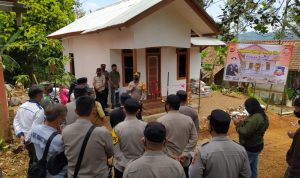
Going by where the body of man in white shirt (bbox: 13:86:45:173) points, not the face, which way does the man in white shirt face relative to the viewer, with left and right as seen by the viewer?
facing away from the viewer and to the right of the viewer

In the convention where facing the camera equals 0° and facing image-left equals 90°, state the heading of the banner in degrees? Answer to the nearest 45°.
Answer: approximately 0°

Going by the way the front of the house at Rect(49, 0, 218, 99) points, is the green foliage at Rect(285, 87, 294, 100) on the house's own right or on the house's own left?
on the house's own left

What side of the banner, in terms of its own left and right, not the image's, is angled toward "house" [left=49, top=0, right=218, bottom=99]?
right

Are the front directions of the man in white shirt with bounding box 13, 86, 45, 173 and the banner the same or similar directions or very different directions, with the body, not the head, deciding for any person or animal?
very different directions

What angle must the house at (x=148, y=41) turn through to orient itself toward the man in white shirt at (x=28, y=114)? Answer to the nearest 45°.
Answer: approximately 45° to its right

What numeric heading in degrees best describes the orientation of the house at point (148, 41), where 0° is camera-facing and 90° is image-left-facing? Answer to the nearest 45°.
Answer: approximately 315°

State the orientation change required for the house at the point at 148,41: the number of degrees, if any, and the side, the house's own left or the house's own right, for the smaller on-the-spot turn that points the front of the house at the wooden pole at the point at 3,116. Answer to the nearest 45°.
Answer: approximately 90° to the house's own right

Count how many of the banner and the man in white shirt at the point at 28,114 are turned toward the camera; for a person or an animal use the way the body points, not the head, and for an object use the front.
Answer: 1
